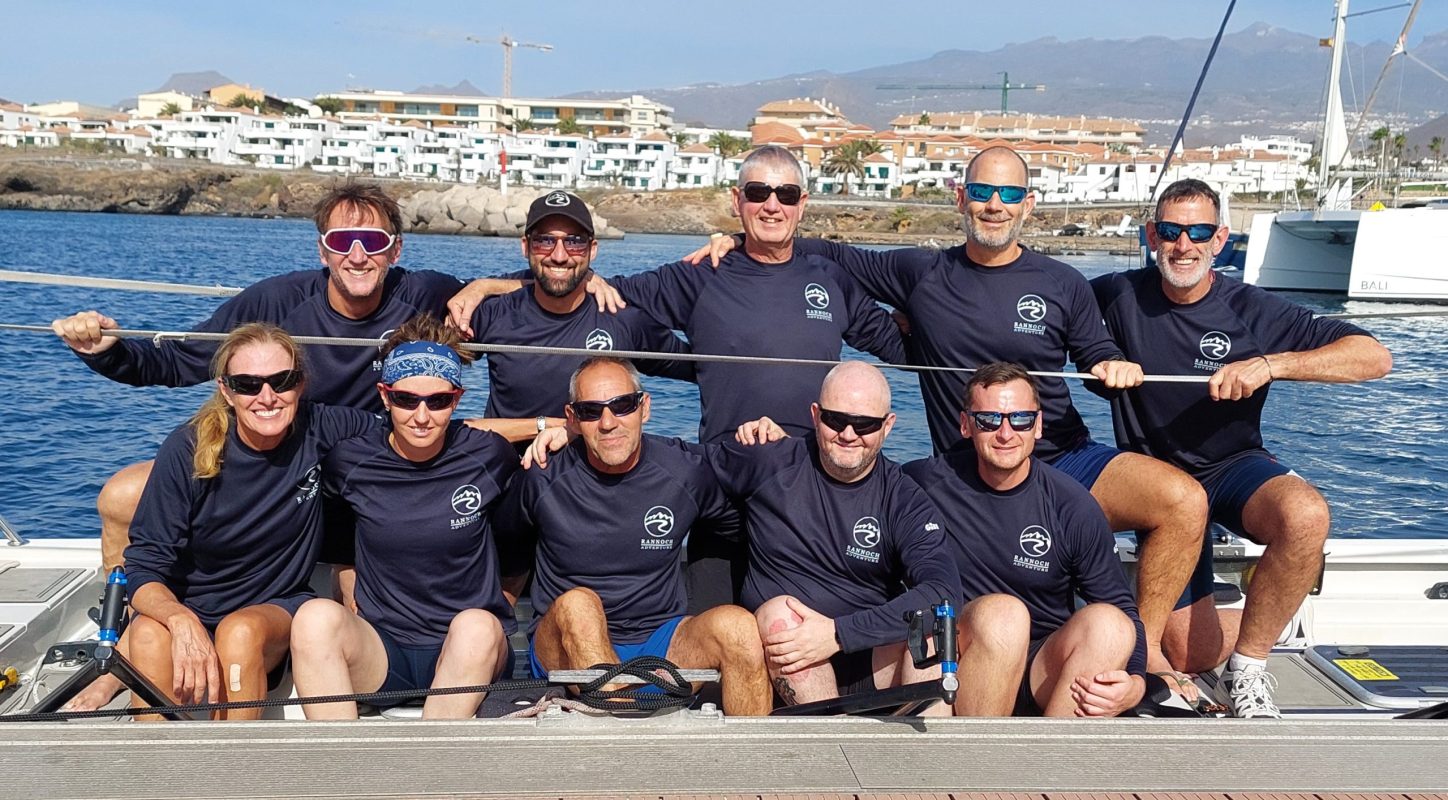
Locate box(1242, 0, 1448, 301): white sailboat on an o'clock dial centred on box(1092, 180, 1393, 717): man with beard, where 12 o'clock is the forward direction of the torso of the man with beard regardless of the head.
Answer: The white sailboat is roughly at 6 o'clock from the man with beard.

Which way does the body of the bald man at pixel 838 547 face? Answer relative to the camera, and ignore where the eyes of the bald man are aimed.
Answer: toward the camera

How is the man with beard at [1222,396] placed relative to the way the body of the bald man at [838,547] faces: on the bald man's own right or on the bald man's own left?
on the bald man's own left

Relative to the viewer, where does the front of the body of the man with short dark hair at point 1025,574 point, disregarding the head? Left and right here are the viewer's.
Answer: facing the viewer

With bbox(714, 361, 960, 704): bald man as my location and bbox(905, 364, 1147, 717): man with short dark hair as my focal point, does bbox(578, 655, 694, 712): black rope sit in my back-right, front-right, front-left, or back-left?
back-right

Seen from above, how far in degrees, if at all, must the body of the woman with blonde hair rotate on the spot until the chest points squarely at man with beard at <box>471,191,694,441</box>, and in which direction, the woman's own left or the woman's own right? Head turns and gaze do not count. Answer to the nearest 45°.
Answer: approximately 135° to the woman's own left

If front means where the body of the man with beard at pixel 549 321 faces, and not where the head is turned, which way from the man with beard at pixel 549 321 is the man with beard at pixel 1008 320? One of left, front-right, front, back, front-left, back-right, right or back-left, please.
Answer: left

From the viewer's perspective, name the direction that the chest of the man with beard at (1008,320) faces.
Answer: toward the camera

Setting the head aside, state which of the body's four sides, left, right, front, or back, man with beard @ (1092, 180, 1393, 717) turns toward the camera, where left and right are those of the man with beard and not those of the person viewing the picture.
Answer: front

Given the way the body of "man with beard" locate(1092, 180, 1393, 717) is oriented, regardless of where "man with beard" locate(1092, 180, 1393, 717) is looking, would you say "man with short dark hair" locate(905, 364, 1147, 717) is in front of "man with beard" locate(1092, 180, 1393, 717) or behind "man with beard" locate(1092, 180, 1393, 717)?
in front
